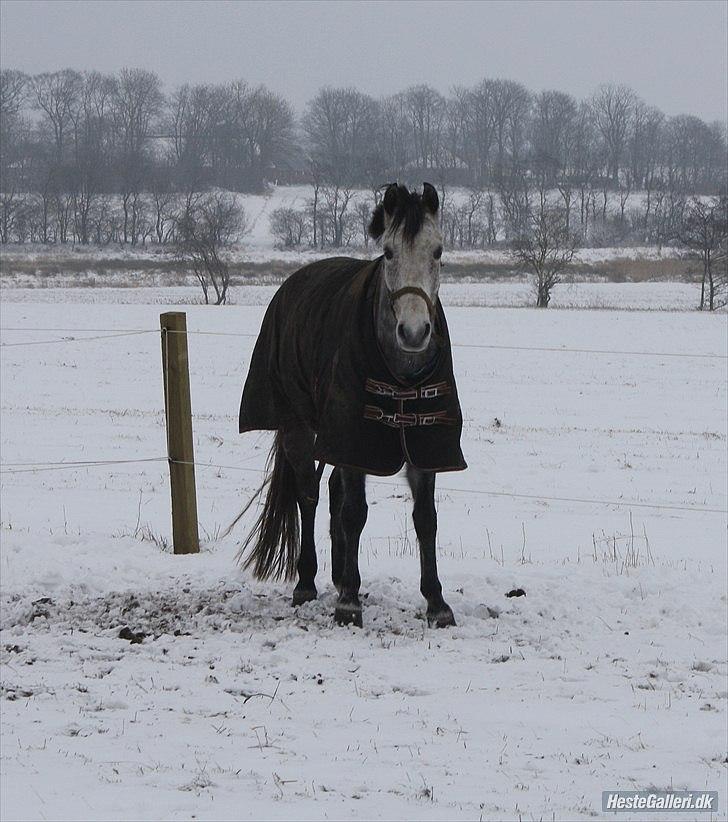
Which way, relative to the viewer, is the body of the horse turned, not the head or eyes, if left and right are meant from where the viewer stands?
facing the viewer and to the right of the viewer

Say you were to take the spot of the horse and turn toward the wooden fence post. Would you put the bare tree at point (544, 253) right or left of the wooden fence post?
right

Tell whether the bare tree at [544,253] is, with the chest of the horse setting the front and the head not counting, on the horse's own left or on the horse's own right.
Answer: on the horse's own left

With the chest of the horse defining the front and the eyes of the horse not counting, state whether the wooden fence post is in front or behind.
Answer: behind

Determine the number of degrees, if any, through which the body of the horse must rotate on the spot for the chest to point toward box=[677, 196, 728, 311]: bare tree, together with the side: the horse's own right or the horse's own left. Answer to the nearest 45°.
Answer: approximately 135° to the horse's own left
